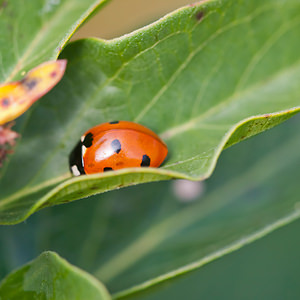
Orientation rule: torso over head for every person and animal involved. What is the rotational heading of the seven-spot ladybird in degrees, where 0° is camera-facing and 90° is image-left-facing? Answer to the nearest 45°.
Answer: approximately 90°
